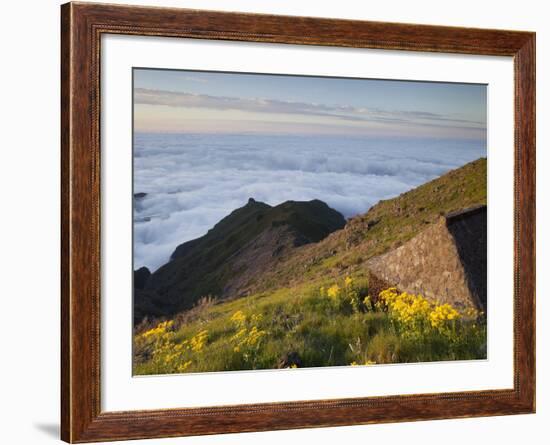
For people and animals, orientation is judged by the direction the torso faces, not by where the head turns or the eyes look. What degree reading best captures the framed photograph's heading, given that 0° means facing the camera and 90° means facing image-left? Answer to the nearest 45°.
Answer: approximately 315°
